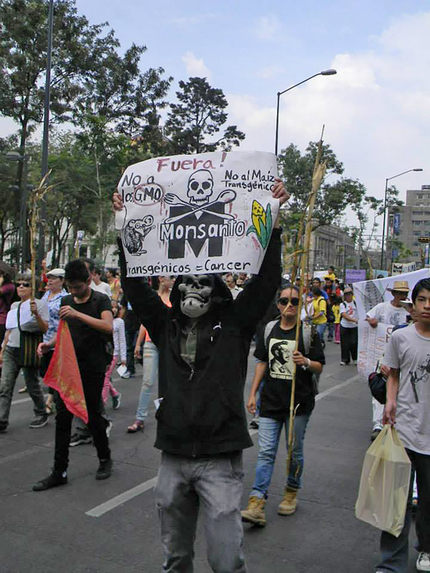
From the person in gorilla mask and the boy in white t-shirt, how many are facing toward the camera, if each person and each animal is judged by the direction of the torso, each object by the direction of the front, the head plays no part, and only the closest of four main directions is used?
2

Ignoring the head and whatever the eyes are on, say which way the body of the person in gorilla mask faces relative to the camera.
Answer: toward the camera

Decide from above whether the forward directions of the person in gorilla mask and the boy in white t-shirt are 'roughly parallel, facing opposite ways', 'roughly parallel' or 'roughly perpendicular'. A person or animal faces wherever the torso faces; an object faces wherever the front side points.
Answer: roughly parallel

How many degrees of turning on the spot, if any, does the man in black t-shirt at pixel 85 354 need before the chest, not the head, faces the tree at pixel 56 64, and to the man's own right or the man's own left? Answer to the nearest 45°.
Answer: approximately 135° to the man's own right

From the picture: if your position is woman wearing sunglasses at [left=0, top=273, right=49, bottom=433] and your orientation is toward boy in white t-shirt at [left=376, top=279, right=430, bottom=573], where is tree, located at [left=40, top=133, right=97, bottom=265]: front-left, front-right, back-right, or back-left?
back-left

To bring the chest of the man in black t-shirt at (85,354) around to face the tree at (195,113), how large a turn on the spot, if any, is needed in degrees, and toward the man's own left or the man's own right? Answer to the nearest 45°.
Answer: approximately 135° to the man's own right

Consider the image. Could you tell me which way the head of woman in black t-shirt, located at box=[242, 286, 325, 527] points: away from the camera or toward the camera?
toward the camera

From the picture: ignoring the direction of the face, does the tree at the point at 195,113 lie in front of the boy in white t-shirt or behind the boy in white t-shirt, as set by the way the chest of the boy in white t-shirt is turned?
behind

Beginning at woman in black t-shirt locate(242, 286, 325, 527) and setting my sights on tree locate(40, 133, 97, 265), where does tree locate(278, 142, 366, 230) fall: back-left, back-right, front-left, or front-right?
front-right

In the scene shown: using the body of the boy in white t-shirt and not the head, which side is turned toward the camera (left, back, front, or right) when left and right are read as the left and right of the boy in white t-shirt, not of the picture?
front

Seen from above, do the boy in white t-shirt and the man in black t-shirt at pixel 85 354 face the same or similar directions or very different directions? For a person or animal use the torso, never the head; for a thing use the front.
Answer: same or similar directions
